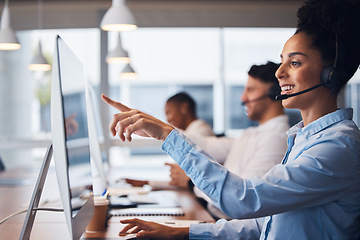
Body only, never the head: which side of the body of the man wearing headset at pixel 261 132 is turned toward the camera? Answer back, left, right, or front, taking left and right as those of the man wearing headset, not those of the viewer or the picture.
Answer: left

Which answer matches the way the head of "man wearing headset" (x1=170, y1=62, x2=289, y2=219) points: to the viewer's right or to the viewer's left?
to the viewer's left

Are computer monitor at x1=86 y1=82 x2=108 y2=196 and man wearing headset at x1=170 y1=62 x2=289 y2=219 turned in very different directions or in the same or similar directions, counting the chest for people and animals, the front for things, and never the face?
very different directions

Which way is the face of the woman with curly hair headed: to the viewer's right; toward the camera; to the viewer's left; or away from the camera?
to the viewer's left

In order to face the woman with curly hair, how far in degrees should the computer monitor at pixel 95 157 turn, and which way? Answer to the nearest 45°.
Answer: approximately 45° to its right

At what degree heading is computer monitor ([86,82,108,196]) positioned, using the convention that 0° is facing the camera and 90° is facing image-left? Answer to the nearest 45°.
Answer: approximately 270°

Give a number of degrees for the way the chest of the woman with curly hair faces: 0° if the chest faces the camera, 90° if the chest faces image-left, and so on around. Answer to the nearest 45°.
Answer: approximately 90°
